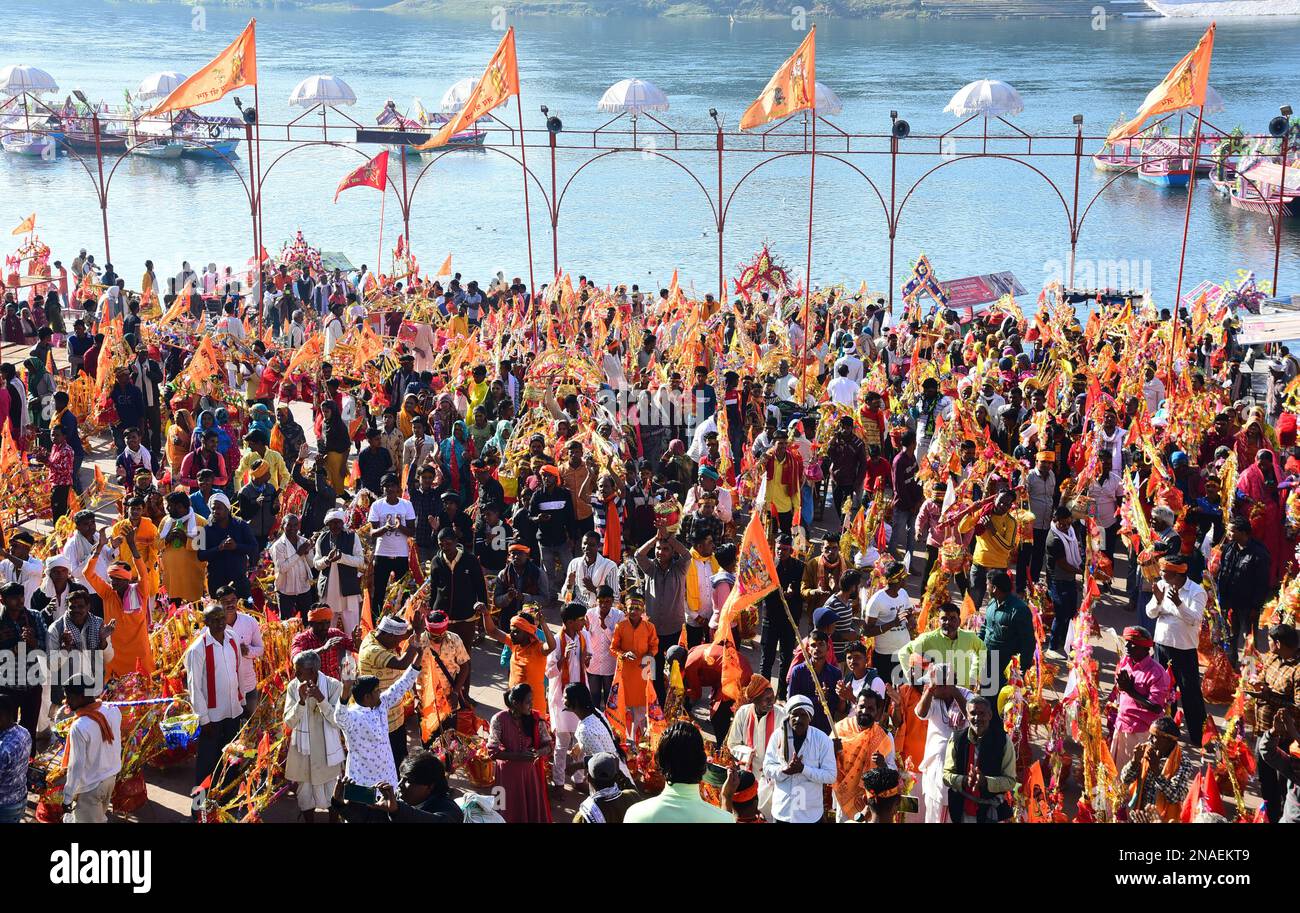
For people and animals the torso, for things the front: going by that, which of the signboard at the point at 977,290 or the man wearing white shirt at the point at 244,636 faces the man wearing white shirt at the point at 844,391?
the signboard

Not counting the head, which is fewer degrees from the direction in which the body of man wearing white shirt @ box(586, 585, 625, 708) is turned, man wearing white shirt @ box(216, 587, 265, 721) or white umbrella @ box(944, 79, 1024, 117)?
the man wearing white shirt

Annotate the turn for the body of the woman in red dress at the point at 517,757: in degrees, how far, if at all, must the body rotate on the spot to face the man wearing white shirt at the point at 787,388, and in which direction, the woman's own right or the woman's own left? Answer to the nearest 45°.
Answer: approximately 180°

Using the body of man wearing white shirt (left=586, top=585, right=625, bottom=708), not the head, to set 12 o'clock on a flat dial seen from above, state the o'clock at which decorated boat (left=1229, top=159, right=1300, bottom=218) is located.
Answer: The decorated boat is roughly at 7 o'clock from the man wearing white shirt.

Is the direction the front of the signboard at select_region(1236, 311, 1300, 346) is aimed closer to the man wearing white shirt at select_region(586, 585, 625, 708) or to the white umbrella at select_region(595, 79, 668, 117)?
the man wearing white shirt

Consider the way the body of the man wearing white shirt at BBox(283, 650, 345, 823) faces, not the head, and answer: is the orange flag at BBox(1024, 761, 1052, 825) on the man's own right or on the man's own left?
on the man's own left

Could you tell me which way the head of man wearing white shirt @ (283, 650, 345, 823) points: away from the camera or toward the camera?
toward the camera

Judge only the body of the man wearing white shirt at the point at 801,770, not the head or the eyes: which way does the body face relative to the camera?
toward the camera

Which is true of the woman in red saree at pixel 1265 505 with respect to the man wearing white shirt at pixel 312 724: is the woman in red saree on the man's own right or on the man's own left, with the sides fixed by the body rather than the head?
on the man's own left

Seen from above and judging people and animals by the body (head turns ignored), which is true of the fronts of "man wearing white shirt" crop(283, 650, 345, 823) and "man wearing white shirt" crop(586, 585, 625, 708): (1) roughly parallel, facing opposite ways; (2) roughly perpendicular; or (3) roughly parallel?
roughly parallel

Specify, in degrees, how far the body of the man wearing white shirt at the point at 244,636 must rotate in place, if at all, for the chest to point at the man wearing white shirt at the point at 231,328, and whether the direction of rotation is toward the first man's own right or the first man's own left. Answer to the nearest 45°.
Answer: approximately 180°

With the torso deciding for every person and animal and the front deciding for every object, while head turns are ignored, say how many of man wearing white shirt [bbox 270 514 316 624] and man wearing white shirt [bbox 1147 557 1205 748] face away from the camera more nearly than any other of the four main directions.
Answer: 0

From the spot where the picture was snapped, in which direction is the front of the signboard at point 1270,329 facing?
facing the viewer

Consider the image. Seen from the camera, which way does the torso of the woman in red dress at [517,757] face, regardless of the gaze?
toward the camera

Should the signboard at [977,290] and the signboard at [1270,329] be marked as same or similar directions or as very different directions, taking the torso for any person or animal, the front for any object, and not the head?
same or similar directions
